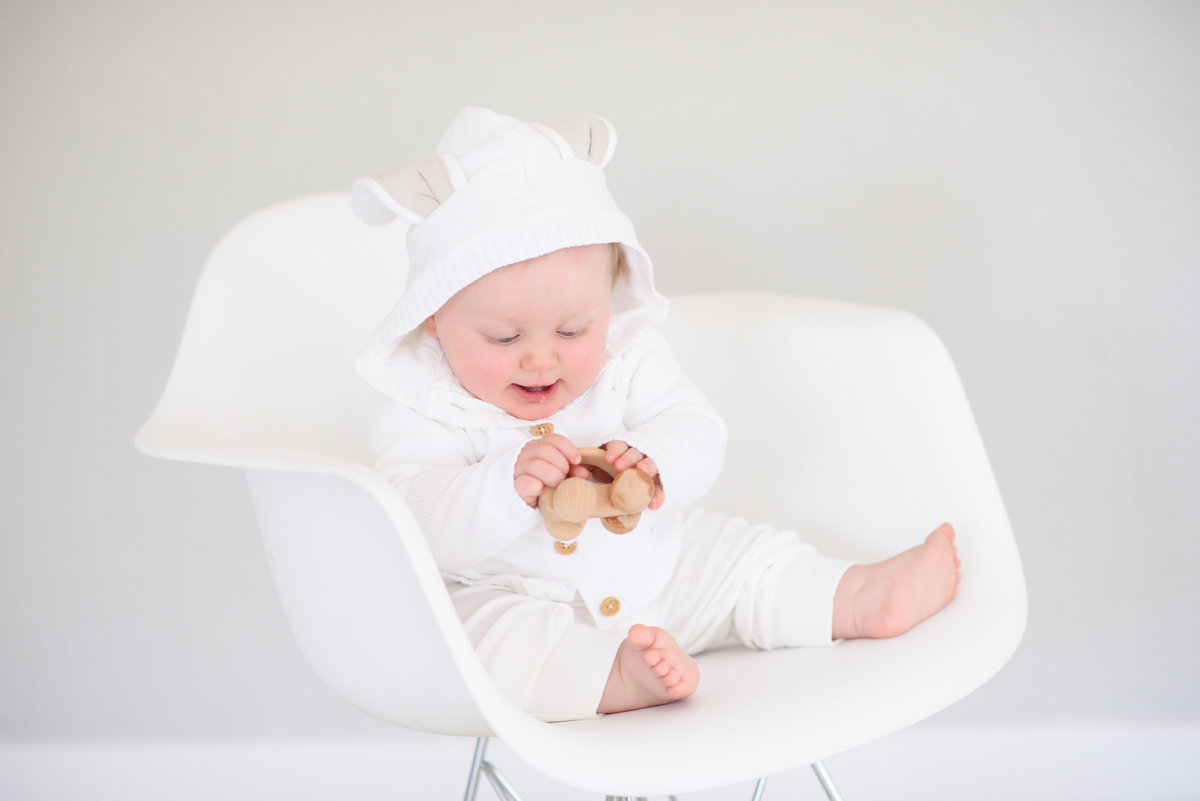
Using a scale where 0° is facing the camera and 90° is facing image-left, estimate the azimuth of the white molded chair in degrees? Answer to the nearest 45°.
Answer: approximately 315°
